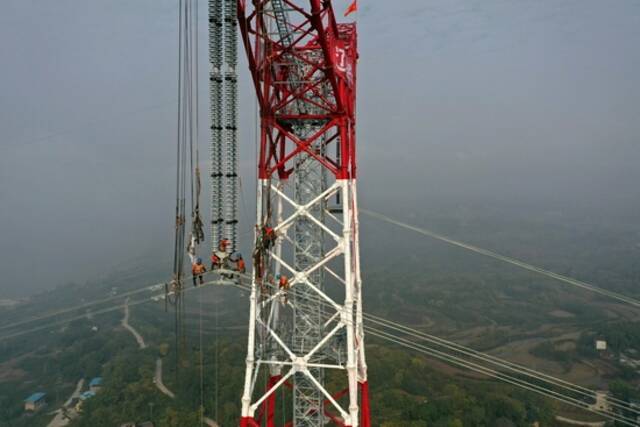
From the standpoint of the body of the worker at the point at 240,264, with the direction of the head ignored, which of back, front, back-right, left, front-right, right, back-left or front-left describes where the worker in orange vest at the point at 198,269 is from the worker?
front

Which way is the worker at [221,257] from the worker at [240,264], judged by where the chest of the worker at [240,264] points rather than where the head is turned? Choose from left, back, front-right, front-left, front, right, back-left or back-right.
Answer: front

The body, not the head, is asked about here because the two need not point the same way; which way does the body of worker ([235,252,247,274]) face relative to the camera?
to the viewer's left

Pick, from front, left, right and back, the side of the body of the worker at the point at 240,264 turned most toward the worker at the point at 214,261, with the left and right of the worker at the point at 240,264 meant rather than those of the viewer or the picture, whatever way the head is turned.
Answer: front
